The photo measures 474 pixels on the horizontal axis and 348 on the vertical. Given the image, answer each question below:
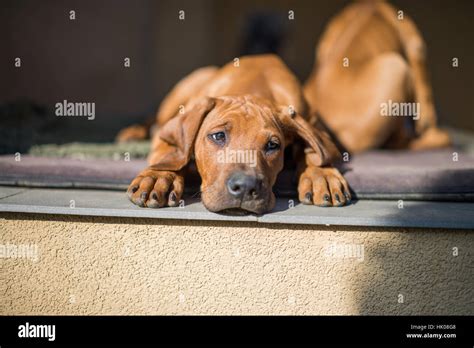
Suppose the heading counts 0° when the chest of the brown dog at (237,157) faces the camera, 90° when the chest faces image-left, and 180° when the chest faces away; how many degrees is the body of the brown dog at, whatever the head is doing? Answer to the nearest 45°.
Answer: approximately 0°
